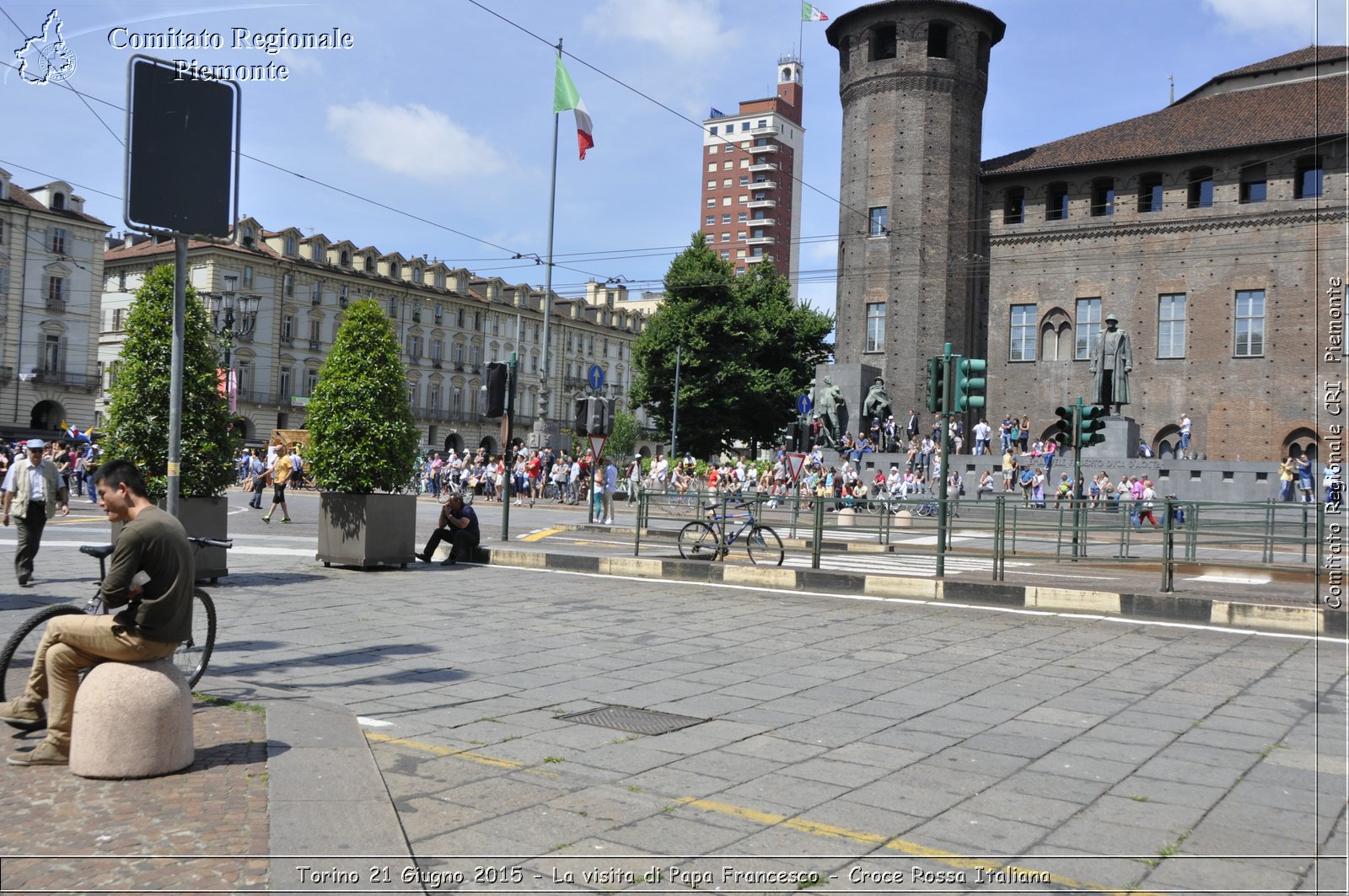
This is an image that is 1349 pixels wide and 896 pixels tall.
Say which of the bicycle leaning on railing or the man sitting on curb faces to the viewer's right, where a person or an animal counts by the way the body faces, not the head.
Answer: the bicycle leaning on railing

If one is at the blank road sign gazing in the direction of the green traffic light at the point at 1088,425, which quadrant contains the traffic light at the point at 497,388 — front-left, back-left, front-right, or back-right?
front-left

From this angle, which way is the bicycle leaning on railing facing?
to the viewer's right

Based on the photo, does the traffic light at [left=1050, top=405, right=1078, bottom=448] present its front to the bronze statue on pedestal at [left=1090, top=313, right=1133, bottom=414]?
no

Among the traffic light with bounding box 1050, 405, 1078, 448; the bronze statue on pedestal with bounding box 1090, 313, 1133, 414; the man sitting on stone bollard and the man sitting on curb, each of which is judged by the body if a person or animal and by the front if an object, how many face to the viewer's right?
0

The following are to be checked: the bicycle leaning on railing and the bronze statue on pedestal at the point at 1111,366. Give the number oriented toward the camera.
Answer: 1

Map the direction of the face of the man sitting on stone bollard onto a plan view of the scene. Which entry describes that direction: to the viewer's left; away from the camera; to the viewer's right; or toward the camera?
to the viewer's left

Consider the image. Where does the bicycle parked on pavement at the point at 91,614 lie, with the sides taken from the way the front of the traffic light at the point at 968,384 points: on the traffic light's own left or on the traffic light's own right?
on the traffic light's own right

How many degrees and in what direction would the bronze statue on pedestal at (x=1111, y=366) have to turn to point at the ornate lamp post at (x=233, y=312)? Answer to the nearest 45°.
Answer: approximately 45° to its right
